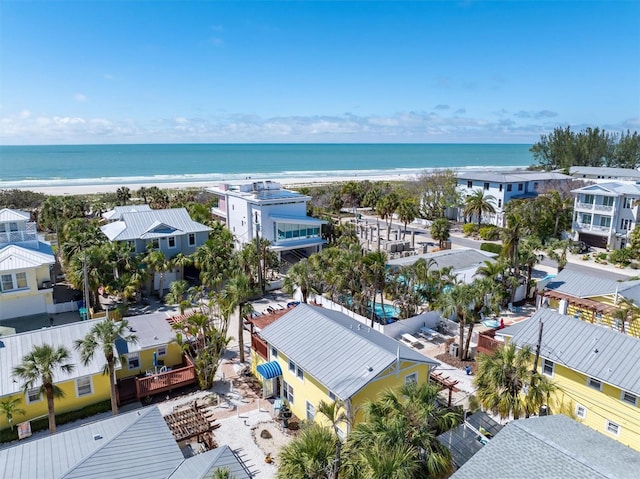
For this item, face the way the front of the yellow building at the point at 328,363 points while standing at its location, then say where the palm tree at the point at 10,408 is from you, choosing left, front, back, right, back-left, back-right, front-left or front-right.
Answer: front-right

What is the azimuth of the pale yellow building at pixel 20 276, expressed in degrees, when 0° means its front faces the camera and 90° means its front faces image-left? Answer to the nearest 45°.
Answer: approximately 0°

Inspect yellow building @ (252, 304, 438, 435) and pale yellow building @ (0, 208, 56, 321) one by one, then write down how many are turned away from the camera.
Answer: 0

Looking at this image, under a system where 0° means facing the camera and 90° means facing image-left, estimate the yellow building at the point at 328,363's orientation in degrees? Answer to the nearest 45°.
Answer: approximately 45°

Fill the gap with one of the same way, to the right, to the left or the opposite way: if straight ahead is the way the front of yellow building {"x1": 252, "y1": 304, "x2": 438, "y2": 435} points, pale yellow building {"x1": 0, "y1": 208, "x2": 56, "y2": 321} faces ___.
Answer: to the left

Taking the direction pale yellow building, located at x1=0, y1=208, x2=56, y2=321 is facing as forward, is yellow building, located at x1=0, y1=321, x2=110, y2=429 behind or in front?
in front

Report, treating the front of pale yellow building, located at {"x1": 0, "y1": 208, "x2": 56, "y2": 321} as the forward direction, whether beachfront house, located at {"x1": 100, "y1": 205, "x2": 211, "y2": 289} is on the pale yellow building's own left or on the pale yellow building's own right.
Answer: on the pale yellow building's own left

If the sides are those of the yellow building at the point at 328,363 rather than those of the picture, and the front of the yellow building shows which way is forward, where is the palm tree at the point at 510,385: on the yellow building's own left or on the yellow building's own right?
on the yellow building's own left

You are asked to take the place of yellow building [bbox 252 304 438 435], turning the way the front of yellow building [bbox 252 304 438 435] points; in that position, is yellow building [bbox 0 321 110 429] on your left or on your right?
on your right

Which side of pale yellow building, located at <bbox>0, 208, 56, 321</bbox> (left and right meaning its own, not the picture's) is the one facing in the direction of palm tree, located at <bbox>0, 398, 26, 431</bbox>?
front

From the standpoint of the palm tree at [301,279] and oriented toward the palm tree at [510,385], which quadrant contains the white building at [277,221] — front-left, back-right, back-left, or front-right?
back-left

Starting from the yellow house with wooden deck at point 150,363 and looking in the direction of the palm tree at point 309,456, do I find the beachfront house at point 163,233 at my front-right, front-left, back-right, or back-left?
back-left

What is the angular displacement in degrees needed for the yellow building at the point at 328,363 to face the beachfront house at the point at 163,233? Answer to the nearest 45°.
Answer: approximately 90° to its right
